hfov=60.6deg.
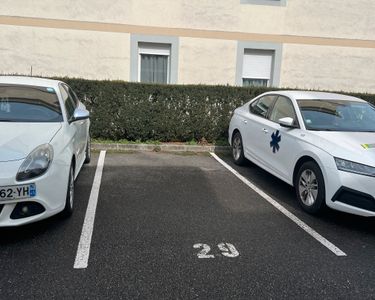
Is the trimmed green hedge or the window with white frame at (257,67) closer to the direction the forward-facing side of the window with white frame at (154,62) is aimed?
the trimmed green hedge

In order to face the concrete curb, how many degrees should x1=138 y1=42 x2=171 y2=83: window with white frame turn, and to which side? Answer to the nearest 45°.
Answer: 0° — it already faces it

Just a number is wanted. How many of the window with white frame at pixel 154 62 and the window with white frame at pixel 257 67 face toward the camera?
2

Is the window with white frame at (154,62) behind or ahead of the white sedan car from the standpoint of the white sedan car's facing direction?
behind

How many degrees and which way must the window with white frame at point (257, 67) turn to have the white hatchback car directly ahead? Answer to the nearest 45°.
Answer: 0° — it already faces it

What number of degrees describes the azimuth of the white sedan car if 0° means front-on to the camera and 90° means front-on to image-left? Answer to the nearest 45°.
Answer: approximately 315°

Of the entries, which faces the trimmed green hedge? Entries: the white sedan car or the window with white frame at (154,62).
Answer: the window with white frame

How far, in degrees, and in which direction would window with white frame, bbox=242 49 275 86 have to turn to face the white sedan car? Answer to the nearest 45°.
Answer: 0° — it already faces it

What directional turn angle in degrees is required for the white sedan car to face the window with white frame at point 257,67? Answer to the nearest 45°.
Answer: approximately 135° to its left

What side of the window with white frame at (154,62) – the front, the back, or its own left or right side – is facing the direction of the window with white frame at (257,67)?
left

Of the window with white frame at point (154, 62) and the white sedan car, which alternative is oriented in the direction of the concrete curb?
the window with white frame

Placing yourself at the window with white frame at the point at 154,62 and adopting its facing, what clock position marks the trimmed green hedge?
The trimmed green hedge is roughly at 12 o'clock from the window with white frame.

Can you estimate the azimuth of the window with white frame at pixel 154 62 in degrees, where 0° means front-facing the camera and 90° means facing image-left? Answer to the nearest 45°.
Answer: approximately 0°

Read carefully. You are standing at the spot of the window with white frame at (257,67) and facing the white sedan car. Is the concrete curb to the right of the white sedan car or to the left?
right
